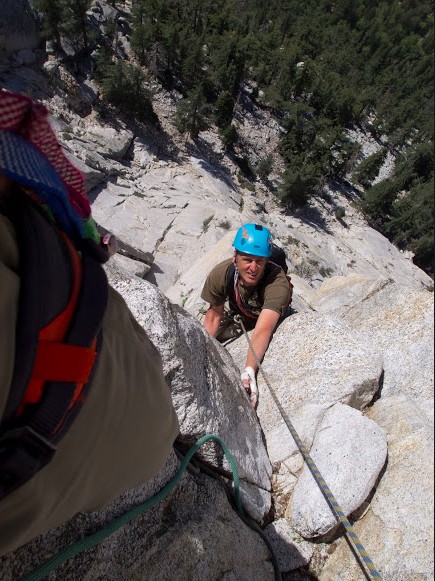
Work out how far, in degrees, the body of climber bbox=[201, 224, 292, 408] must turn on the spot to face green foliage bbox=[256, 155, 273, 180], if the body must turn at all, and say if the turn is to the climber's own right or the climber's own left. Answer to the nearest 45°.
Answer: approximately 180°

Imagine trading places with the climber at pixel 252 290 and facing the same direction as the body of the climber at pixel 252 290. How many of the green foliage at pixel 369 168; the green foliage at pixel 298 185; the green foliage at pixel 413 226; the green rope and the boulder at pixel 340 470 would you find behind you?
3

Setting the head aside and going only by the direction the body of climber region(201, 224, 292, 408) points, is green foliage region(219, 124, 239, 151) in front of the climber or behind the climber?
behind

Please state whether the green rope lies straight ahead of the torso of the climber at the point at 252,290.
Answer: yes

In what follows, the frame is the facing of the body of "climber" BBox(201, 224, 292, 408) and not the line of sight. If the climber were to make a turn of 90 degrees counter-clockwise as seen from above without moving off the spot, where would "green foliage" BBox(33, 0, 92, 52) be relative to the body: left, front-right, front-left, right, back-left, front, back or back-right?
back-left

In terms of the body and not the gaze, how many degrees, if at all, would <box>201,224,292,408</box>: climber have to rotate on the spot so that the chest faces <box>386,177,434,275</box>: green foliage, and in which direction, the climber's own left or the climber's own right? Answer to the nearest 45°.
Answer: approximately 180°

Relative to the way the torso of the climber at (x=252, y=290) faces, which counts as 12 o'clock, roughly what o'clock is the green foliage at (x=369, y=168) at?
The green foliage is roughly at 6 o'clock from the climber.

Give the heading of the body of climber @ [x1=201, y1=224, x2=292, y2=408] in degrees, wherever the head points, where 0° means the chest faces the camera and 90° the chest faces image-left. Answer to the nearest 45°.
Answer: approximately 0°

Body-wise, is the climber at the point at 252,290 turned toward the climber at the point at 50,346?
yes

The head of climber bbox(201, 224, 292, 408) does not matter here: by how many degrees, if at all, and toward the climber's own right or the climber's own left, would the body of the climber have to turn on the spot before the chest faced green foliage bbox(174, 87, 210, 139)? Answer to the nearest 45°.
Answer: approximately 135° to the climber's own right

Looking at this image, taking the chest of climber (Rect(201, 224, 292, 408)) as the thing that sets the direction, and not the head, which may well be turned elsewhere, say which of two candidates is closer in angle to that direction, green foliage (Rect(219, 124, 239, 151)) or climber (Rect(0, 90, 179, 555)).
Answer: the climber

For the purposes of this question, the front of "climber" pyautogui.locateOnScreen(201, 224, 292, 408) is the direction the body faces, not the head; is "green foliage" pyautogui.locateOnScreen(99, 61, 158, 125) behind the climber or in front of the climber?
behind

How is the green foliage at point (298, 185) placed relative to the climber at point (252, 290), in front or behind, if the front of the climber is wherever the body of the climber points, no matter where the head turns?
behind
